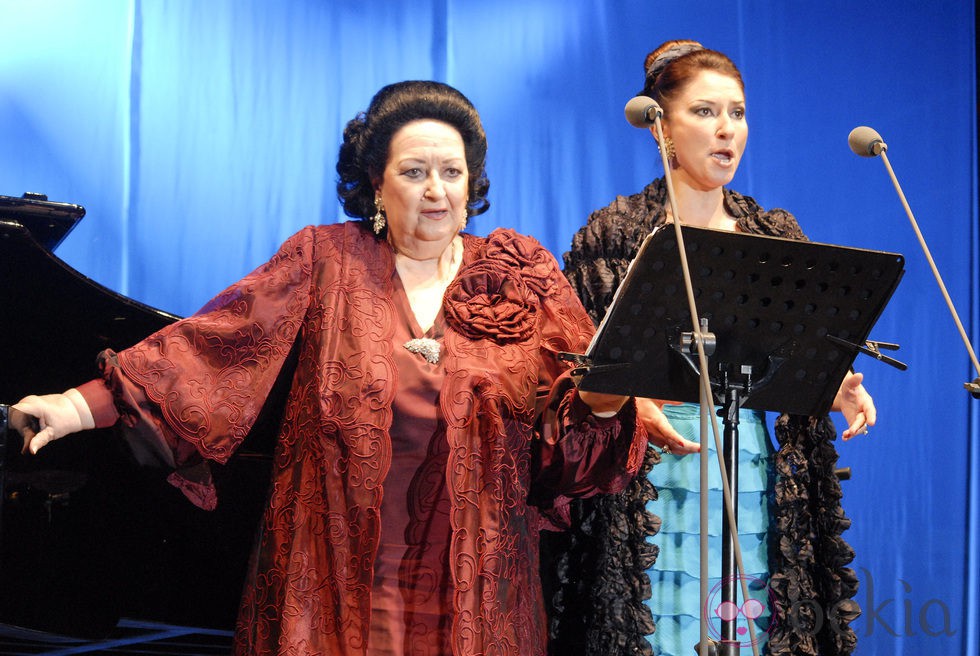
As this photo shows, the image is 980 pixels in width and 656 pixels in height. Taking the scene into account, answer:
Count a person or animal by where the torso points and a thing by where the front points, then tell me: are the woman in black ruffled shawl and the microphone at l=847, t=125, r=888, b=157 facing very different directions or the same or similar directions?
very different directions

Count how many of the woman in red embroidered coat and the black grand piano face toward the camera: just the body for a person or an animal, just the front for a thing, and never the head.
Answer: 1

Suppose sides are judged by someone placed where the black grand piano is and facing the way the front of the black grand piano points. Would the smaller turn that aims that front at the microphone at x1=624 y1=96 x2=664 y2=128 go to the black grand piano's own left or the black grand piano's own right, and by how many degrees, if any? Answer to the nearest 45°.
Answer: approximately 135° to the black grand piano's own left

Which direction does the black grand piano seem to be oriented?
to the viewer's left

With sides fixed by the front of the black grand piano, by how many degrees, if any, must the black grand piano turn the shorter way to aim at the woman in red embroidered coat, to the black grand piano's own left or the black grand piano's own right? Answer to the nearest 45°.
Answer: approximately 135° to the black grand piano's own left

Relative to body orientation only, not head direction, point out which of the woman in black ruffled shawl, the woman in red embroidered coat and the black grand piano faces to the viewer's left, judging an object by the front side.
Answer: the black grand piano

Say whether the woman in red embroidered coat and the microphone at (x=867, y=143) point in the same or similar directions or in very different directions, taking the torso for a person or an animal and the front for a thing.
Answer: very different directions

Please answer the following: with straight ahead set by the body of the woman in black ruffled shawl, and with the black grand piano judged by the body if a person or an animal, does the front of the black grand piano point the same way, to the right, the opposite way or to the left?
to the right
